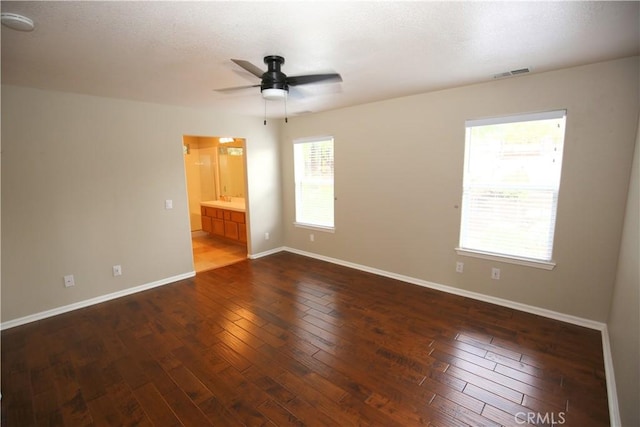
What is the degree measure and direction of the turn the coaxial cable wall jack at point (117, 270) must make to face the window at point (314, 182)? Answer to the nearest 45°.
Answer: approximately 90° to its left

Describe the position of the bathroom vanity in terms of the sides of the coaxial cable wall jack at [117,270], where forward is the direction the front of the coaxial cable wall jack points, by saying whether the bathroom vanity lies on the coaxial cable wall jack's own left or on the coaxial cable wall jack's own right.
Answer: on the coaxial cable wall jack's own left

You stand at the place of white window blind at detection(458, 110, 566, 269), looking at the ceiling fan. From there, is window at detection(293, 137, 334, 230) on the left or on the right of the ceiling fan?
right

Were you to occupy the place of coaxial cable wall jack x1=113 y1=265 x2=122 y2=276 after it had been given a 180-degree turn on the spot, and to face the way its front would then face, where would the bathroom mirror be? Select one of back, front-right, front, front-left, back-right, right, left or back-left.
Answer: front-right

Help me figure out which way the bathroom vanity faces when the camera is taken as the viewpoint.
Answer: facing the viewer and to the left of the viewer

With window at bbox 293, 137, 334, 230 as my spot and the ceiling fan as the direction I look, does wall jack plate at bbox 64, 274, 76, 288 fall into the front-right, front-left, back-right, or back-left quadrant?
front-right

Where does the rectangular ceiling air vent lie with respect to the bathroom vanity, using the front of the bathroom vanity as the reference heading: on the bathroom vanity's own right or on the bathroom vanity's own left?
on the bathroom vanity's own left

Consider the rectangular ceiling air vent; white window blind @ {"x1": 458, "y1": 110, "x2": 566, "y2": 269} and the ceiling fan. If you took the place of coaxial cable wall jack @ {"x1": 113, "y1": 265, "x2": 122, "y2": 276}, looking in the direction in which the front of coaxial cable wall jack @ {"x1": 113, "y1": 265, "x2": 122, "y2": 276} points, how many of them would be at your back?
0

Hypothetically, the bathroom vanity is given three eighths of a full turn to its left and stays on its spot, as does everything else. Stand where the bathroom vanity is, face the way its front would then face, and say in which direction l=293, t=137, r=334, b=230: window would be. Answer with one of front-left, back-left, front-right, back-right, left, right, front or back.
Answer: front-right

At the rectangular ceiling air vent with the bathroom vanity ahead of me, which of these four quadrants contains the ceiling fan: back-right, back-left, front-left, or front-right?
front-left

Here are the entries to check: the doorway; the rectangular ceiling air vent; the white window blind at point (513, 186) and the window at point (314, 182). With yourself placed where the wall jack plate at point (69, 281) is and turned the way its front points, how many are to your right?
0

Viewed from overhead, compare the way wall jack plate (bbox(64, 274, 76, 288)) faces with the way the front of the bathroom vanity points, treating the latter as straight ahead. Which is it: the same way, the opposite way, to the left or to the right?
to the left

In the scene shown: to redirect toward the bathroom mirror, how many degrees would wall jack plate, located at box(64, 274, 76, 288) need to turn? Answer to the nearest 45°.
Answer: approximately 135° to its left

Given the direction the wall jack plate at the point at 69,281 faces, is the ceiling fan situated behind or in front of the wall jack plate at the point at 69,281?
in front

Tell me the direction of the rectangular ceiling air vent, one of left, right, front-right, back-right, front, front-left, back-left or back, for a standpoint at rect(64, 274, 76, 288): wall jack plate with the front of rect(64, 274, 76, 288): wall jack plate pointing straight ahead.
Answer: front-left

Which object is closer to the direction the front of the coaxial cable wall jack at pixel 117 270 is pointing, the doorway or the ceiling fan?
the ceiling fan
